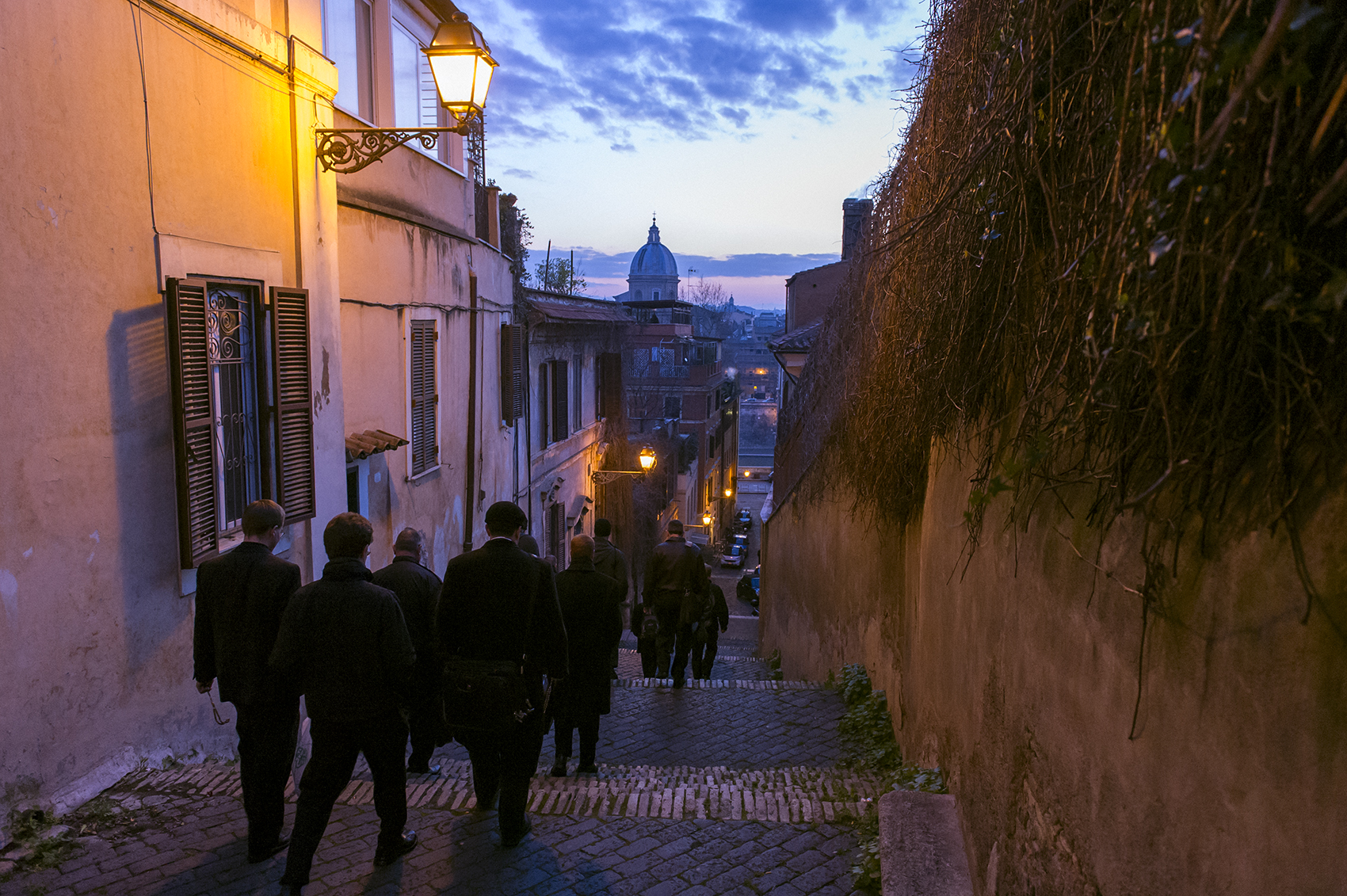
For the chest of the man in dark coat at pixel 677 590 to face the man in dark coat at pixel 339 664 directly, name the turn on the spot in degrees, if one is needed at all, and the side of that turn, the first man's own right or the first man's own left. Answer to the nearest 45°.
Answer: approximately 180°

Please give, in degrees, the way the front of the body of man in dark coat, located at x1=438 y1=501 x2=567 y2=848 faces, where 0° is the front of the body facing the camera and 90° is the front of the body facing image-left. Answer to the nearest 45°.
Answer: approximately 180°

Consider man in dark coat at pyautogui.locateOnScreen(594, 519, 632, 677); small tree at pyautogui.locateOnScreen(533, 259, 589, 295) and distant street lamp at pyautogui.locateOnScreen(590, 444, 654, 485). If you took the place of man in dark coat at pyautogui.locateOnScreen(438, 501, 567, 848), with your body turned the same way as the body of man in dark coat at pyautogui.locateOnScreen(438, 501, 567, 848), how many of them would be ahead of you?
3

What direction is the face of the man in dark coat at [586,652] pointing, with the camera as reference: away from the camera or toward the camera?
away from the camera

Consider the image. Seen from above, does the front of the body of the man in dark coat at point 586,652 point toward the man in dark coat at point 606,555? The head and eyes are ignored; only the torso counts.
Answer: yes

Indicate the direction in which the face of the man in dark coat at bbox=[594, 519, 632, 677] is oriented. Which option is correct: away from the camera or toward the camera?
away from the camera

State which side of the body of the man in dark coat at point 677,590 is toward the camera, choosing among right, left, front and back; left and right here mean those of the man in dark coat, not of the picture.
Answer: back

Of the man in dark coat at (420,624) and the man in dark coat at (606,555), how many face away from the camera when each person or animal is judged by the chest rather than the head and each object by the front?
2

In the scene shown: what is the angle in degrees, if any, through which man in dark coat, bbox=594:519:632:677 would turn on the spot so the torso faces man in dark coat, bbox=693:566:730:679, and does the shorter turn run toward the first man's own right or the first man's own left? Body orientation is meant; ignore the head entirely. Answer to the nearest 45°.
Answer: approximately 45° to the first man's own right

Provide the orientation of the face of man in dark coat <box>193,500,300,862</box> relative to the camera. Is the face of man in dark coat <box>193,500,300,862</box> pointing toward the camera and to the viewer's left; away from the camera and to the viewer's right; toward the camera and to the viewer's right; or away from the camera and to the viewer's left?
away from the camera and to the viewer's right

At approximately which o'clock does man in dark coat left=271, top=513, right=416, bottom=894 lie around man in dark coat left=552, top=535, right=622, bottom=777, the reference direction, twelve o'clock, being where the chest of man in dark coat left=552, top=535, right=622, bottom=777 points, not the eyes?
man in dark coat left=271, top=513, right=416, bottom=894 is roughly at 7 o'clock from man in dark coat left=552, top=535, right=622, bottom=777.

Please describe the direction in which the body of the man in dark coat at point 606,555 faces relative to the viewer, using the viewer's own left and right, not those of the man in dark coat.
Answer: facing away from the viewer

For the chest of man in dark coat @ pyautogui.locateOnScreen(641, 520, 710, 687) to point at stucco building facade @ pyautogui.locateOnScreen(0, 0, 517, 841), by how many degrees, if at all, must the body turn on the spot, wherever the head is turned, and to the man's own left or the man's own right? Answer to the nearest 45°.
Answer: approximately 135° to the man's own left

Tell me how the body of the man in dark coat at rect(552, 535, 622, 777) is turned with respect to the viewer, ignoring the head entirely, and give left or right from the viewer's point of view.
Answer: facing away from the viewer

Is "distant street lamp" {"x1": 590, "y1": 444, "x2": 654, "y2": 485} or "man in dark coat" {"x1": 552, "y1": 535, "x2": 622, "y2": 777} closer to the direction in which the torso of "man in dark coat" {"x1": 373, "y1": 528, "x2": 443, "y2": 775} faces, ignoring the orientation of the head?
the distant street lamp

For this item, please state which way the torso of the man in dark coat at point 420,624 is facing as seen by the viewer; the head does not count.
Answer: away from the camera
